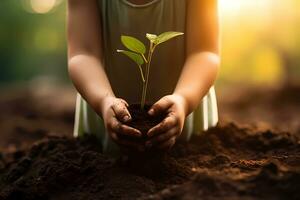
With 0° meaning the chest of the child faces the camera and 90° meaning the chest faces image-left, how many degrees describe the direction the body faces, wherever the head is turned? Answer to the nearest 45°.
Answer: approximately 0°
